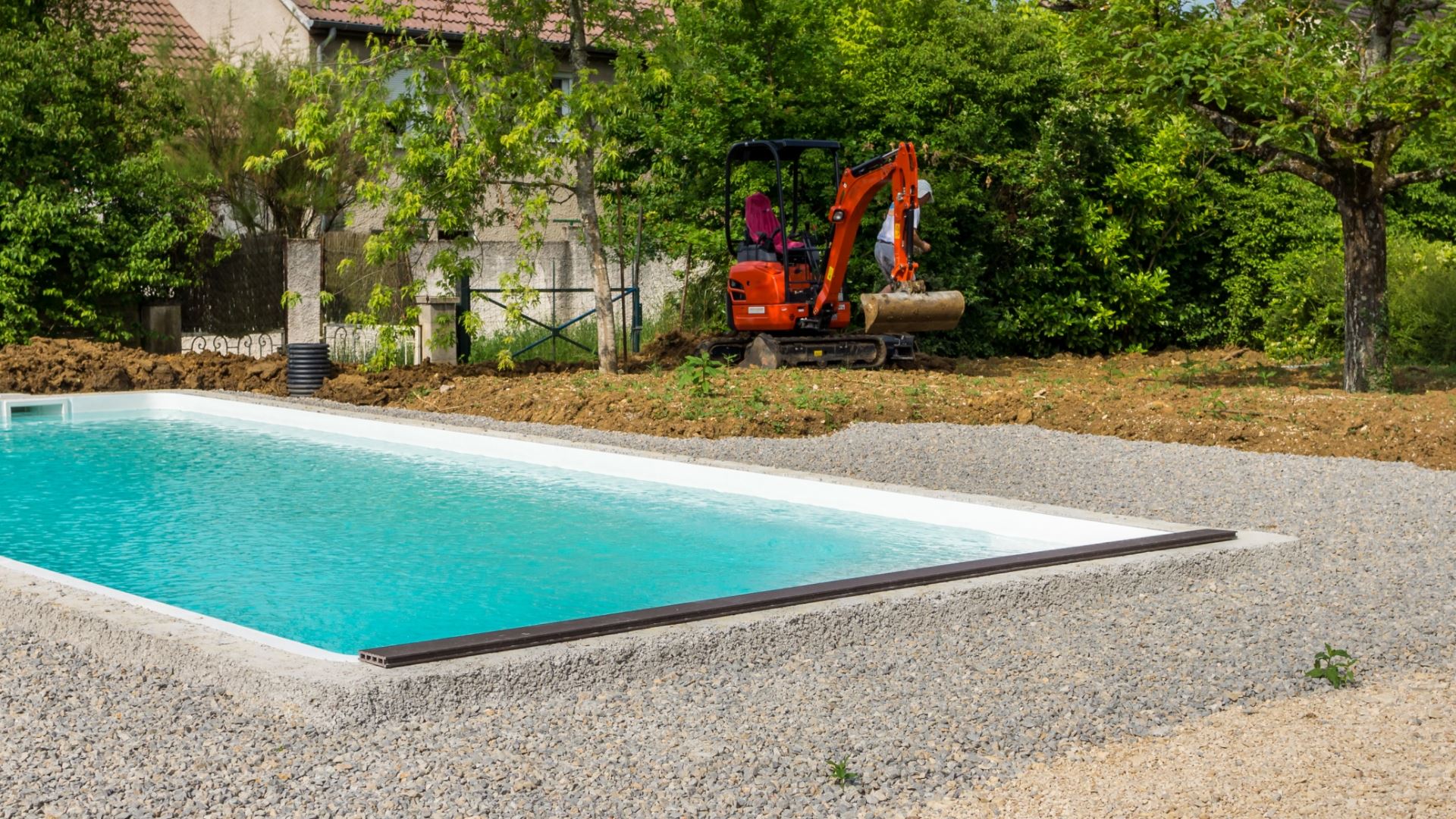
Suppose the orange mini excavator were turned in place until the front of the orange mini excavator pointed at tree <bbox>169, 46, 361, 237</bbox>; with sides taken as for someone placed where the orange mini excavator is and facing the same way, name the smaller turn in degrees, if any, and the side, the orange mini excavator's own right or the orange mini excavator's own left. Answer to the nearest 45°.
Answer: approximately 180°

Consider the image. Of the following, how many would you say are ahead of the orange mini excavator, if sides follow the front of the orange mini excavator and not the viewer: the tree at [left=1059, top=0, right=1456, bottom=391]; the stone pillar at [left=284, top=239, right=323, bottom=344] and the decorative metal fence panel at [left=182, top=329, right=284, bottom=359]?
1

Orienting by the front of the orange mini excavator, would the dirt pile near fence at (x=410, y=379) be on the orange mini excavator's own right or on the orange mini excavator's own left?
on the orange mini excavator's own right

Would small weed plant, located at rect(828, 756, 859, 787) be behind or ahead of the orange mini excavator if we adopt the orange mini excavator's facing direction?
ahead

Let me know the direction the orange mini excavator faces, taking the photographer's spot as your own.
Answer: facing the viewer and to the right of the viewer

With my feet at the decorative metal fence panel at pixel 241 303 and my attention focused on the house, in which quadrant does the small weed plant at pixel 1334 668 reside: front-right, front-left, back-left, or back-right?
back-right

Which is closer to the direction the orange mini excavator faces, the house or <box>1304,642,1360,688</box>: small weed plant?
the small weed plant

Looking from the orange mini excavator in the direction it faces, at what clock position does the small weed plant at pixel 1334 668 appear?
The small weed plant is roughly at 1 o'clock from the orange mini excavator.

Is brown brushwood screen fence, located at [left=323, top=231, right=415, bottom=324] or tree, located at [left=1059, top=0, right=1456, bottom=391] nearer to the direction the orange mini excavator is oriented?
the tree

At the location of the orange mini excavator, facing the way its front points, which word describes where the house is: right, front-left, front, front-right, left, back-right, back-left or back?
back

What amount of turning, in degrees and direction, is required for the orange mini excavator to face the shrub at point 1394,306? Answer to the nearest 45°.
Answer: approximately 45° to its left

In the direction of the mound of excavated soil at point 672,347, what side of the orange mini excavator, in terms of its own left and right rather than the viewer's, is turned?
back

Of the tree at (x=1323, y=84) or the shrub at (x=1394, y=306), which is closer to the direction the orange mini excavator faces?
the tree

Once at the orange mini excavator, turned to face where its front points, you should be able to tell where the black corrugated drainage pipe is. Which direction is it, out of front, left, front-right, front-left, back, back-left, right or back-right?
back-right

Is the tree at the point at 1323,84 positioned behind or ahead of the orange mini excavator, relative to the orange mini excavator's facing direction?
ahead

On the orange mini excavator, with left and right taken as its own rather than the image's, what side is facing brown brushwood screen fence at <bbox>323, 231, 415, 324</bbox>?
back
